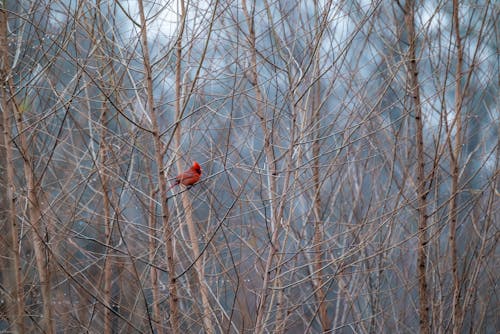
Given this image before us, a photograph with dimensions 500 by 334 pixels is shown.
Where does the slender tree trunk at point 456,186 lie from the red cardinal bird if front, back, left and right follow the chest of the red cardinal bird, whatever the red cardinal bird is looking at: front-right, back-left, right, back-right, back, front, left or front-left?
front

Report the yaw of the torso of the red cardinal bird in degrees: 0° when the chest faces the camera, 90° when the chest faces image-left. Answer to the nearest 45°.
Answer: approximately 270°

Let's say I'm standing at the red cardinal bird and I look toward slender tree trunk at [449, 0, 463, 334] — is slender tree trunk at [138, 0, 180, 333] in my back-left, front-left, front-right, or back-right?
back-right

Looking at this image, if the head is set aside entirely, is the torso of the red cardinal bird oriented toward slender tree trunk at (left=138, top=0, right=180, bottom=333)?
no
